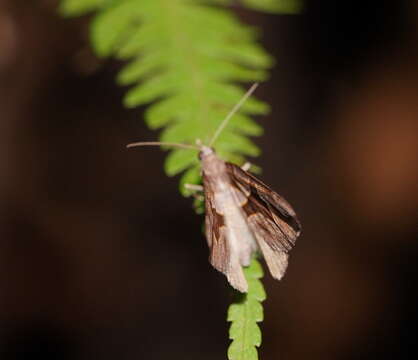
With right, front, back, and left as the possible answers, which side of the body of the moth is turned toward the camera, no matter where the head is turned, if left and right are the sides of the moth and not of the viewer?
back
